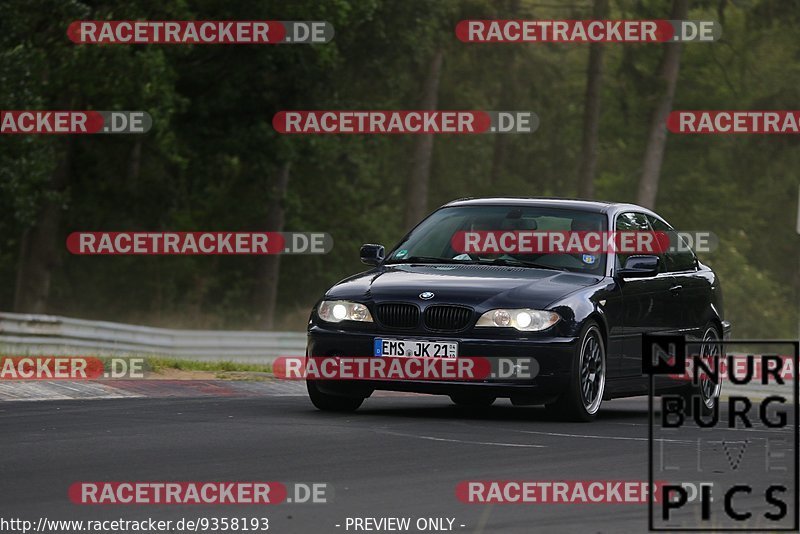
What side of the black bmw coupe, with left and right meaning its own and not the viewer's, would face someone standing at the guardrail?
right

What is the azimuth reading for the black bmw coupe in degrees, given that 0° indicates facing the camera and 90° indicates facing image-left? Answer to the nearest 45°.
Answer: approximately 45°
